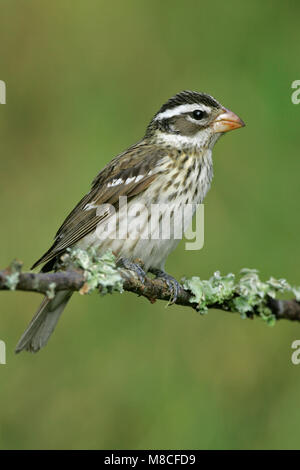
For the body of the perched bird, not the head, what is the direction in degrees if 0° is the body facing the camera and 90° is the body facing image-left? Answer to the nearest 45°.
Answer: approximately 270°

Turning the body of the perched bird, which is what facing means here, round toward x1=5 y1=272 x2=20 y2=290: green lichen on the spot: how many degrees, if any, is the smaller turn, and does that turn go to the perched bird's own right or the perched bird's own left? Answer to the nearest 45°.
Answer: approximately 90° to the perched bird's own right
